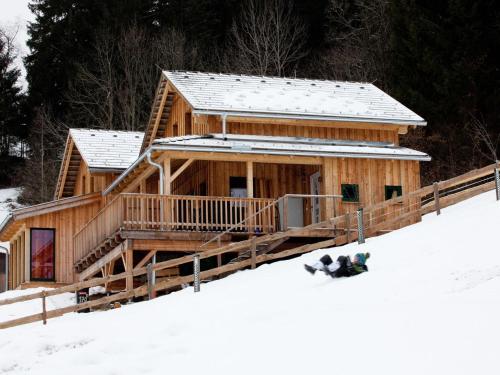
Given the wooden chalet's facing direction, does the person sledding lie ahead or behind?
ahead

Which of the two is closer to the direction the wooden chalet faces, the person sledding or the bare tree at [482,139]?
the person sledding

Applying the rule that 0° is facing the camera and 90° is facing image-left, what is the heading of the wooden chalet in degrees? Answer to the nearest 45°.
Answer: approximately 0°

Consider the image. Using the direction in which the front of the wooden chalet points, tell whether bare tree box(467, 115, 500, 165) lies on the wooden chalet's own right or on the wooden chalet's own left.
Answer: on the wooden chalet's own left
